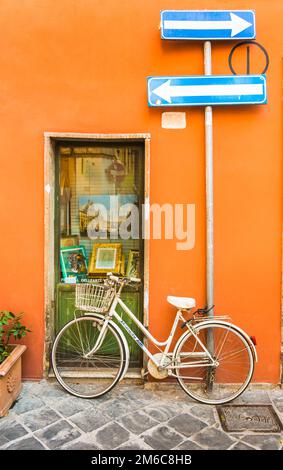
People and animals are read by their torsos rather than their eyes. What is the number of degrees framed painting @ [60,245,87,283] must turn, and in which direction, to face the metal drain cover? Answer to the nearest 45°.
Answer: approximately 45° to its left

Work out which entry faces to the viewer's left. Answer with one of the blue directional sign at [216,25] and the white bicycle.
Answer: the white bicycle

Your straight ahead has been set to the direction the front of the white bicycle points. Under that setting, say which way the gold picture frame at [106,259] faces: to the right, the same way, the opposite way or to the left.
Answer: to the left

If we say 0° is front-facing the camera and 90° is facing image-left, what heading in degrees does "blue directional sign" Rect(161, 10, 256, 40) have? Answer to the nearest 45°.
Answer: approximately 0°

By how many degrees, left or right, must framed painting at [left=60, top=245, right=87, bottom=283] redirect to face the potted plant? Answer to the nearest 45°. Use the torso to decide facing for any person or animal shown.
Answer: approximately 45° to its right

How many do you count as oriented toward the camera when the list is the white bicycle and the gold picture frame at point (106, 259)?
1

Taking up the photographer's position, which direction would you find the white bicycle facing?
facing to the left of the viewer

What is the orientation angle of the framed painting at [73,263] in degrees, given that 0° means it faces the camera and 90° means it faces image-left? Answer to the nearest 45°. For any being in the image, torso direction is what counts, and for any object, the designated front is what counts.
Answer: approximately 0°

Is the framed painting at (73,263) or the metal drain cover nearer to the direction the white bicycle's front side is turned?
the framed painting
